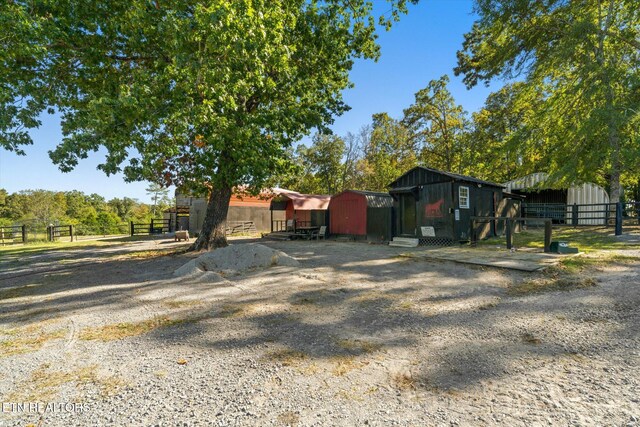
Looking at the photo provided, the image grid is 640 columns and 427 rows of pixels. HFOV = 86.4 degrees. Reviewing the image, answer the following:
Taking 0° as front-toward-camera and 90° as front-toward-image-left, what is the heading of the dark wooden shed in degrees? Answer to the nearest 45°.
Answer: approximately 45°

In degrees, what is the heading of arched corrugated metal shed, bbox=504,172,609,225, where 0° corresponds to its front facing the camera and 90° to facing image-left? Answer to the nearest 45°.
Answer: approximately 45°

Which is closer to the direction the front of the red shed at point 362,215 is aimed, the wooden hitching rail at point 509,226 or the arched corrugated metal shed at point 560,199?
the wooden hitching rail

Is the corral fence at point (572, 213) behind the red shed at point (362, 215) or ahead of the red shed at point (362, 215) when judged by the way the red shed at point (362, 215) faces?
behind

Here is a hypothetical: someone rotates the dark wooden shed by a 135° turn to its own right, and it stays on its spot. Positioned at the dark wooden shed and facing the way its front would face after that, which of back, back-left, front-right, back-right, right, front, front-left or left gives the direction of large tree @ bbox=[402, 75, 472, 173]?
front

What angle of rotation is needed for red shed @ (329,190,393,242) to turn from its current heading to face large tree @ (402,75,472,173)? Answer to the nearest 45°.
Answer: approximately 180°

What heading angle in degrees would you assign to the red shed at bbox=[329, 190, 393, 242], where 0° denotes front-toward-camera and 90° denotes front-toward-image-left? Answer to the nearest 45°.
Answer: approximately 45°

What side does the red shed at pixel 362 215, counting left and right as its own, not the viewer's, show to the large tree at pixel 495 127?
back

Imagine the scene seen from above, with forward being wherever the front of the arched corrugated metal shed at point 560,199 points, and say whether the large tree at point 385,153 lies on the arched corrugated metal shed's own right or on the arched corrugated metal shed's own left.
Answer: on the arched corrugated metal shed's own right

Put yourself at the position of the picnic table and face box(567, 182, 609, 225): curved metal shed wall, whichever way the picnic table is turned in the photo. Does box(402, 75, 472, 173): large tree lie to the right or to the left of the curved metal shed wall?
left
